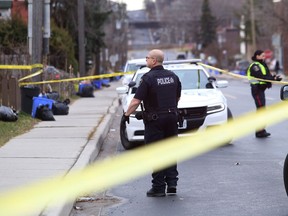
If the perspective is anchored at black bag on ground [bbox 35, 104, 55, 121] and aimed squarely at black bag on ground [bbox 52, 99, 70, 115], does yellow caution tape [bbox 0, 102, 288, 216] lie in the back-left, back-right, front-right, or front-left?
back-right

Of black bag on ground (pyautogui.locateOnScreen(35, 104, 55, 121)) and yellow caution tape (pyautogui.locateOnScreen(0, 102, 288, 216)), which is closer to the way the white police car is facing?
the yellow caution tape

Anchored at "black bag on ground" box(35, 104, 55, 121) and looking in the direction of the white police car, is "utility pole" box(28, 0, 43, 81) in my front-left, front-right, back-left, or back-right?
back-left

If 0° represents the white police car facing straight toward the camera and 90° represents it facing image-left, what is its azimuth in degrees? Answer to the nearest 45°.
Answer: approximately 0°

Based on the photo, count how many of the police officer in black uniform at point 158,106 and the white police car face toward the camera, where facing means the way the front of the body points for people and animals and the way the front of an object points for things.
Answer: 1

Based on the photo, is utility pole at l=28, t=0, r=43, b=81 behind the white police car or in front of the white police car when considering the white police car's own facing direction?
behind

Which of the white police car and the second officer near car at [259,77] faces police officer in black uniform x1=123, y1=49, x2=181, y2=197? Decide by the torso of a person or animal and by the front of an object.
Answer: the white police car

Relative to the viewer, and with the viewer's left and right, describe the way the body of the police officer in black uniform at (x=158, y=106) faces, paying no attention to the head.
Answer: facing away from the viewer and to the left of the viewer
